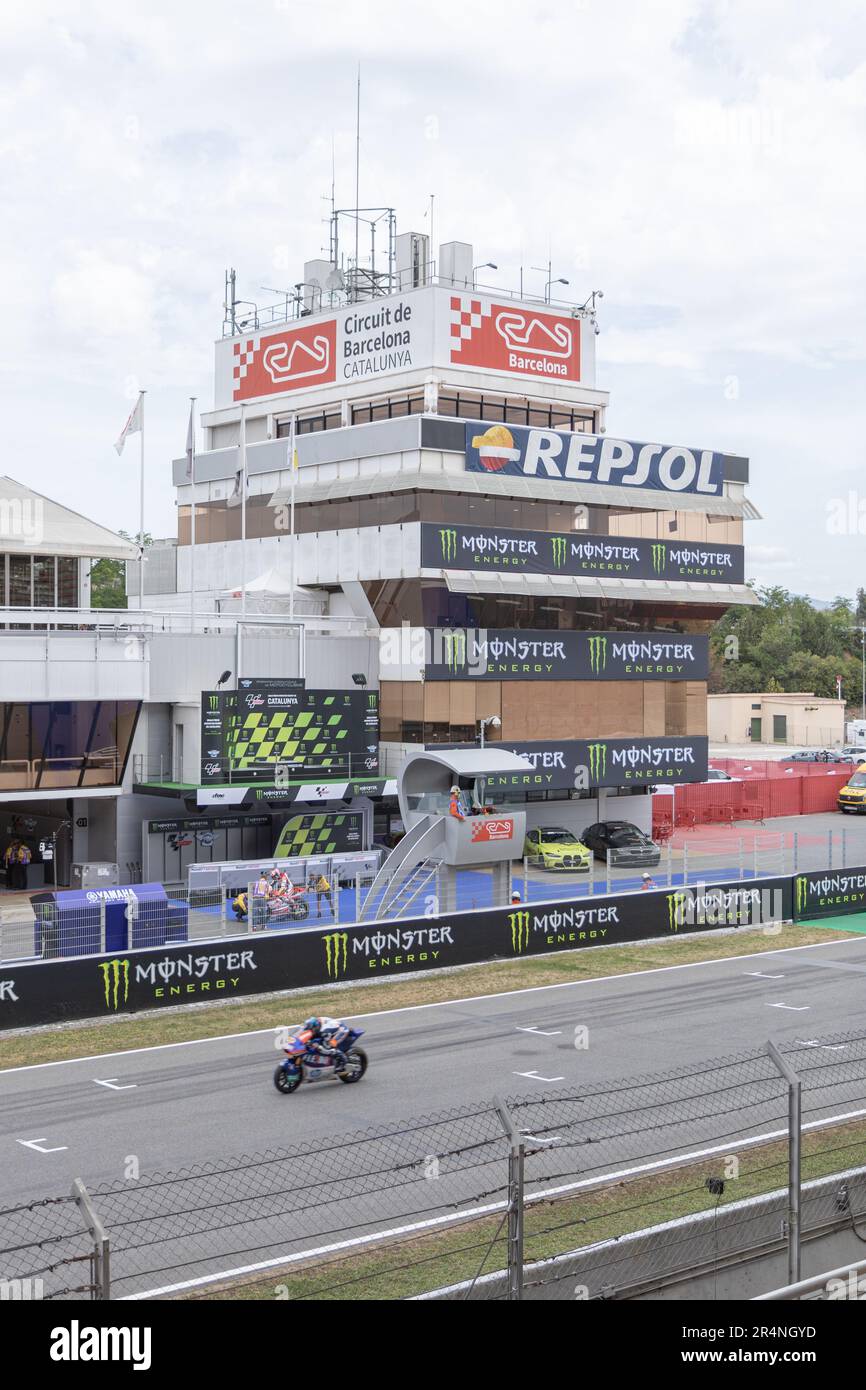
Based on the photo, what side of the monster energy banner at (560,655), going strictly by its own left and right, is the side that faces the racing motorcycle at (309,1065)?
front

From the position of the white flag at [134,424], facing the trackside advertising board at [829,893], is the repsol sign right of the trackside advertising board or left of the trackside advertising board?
left

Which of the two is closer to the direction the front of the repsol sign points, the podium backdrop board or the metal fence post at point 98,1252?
the metal fence post

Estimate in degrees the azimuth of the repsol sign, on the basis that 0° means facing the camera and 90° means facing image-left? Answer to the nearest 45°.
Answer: approximately 0°

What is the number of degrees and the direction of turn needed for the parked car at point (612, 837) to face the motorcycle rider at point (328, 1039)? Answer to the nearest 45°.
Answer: approximately 45° to its right

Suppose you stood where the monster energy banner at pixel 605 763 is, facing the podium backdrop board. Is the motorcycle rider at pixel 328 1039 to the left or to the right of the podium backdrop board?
left

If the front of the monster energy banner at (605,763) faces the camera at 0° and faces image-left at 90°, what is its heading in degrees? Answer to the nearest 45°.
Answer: approximately 0°

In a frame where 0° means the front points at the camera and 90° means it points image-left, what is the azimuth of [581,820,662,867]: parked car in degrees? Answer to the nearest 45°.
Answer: approximately 315°

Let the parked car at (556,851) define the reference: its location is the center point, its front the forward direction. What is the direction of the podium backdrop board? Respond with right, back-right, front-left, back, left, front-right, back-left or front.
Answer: right

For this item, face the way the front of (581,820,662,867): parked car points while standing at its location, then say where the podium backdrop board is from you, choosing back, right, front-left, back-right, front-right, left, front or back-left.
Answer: right
